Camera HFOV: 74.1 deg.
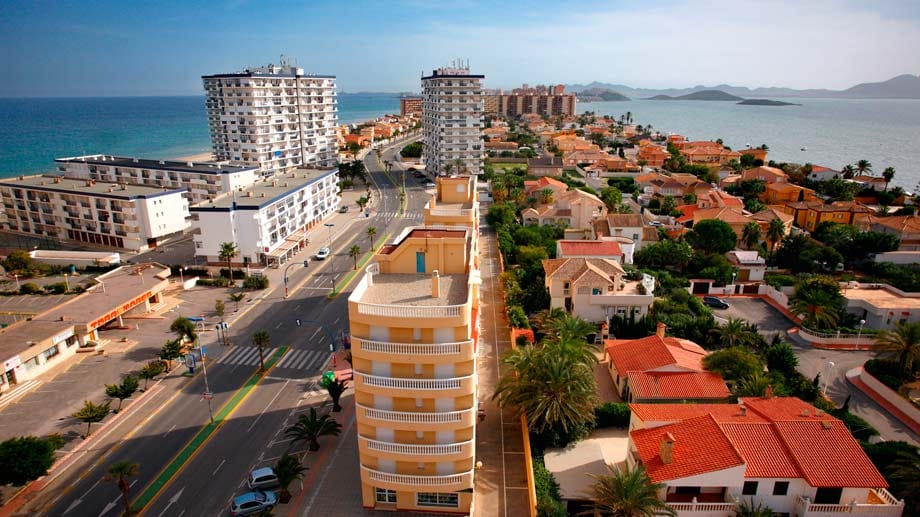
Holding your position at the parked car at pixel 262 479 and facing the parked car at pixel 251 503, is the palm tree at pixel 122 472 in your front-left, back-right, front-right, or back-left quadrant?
front-right

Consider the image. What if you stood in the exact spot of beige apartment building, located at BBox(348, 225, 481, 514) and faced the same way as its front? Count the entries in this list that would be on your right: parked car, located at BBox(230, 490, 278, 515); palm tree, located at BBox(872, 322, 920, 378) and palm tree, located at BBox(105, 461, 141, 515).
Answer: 2

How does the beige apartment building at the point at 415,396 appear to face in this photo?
toward the camera

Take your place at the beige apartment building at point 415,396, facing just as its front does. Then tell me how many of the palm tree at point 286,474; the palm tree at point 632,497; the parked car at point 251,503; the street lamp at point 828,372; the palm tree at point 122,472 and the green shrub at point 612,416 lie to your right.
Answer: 3

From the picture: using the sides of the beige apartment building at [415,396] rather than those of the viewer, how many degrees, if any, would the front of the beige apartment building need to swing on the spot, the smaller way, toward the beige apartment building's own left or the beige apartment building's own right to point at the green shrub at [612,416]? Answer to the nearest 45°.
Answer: approximately 135° to the beige apartment building's own left

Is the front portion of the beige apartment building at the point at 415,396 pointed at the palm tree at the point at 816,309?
no

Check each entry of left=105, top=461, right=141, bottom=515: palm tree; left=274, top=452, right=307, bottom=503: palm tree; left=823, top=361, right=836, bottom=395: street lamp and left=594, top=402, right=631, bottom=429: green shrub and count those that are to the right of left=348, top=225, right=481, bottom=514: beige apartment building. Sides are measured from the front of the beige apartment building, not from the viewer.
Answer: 2

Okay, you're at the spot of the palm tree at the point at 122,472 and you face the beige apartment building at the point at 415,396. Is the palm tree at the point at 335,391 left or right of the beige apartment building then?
left

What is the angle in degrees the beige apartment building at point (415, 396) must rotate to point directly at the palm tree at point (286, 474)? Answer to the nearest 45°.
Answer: approximately 90° to its right

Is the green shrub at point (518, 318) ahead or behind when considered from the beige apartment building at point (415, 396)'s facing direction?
behind

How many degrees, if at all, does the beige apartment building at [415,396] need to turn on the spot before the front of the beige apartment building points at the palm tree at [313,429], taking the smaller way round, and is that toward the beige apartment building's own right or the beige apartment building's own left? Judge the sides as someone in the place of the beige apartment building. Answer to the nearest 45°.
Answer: approximately 135° to the beige apartment building's own right

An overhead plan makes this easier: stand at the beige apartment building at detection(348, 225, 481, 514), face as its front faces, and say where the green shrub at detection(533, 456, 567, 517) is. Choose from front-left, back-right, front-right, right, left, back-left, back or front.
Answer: left

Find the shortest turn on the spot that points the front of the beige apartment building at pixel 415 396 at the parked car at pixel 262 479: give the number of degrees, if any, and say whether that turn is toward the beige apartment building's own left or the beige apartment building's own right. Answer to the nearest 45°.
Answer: approximately 90° to the beige apartment building's own right

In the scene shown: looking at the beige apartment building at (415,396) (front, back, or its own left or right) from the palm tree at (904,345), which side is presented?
left

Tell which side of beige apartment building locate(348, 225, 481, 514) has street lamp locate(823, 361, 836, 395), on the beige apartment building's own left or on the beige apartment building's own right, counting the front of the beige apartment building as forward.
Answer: on the beige apartment building's own left
